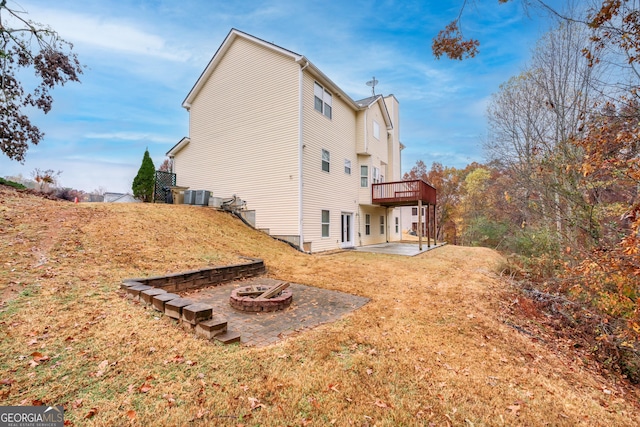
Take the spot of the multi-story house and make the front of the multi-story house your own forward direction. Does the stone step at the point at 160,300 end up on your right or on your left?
on your left

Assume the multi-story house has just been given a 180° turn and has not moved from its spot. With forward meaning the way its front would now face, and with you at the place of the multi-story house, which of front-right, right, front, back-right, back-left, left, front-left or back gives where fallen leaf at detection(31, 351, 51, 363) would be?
front-right

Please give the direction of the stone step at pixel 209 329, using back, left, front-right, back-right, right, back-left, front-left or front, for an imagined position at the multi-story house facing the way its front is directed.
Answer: back-left

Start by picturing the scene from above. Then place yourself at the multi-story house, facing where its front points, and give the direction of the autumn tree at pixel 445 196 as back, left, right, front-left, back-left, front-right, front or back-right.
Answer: right

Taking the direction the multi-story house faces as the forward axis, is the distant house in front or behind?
in front

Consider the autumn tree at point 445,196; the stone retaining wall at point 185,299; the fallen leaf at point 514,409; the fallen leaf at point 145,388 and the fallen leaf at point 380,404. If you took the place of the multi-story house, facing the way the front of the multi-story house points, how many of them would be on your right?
1

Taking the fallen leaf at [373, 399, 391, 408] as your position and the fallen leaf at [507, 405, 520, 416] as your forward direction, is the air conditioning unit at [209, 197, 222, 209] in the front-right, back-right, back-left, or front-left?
back-left

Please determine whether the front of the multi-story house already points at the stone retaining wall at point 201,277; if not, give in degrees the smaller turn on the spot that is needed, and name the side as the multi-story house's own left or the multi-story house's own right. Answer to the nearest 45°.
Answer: approximately 135° to the multi-story house's own left

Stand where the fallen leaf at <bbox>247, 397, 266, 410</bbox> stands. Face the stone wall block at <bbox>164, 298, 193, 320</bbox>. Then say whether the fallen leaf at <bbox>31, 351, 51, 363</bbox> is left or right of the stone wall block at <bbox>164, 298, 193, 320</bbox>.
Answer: left

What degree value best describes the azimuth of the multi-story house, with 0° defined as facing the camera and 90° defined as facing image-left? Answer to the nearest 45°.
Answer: approximately 135°

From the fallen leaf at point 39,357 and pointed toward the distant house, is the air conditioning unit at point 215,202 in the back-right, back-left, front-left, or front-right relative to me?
front-right

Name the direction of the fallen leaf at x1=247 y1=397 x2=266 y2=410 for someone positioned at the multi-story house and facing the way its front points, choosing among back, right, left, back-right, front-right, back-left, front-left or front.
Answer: back-left

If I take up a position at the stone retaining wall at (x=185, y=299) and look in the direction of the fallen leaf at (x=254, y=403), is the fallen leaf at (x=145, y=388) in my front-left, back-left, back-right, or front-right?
front-right

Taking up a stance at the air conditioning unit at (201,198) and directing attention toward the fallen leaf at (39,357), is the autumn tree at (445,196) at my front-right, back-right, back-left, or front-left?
back-left

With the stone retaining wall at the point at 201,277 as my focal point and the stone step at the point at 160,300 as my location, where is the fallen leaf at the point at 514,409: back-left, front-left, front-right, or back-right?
back-right

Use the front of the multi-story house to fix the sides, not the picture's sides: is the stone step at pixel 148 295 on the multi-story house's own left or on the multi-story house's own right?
on the multi-story house's own left
